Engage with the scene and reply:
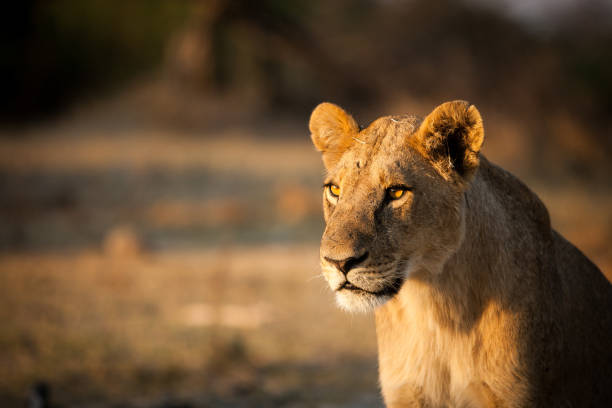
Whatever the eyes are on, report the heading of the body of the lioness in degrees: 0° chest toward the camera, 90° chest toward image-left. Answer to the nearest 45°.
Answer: approximately 45°

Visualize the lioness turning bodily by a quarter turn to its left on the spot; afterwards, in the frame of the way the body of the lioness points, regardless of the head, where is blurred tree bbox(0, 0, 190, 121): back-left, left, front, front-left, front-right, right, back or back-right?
back
